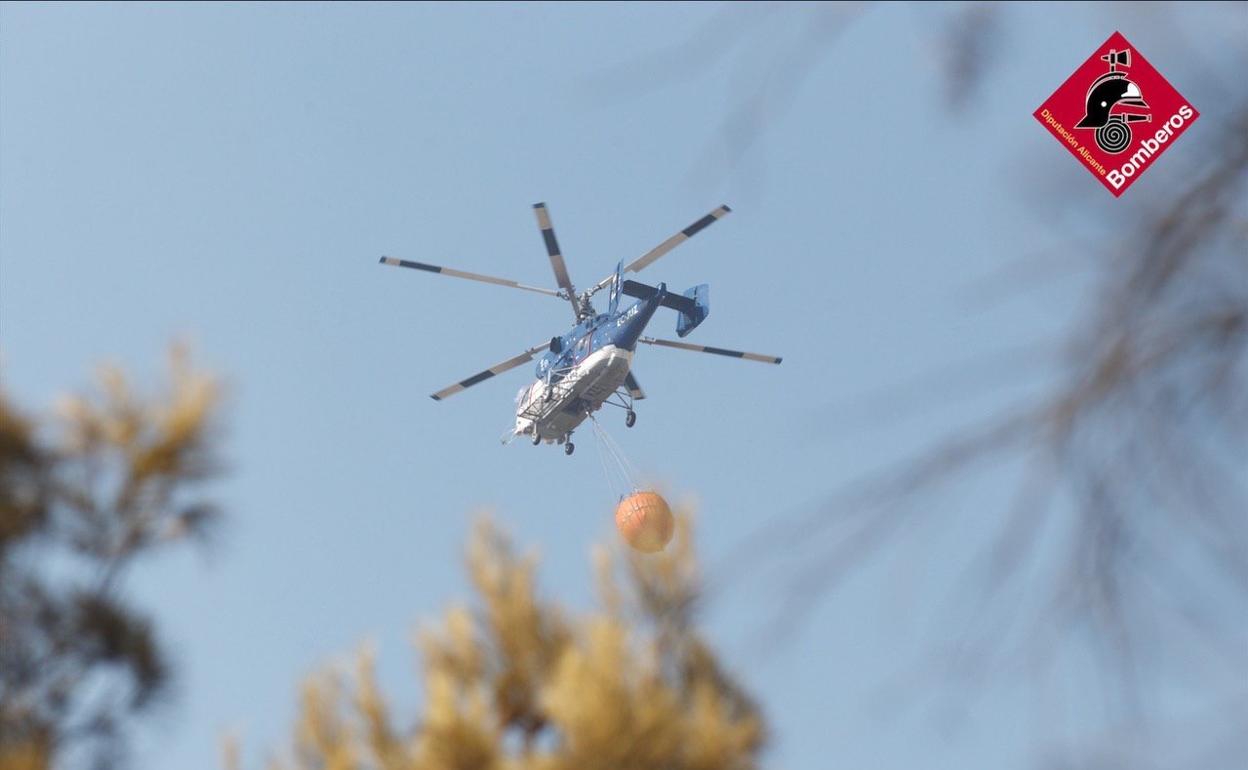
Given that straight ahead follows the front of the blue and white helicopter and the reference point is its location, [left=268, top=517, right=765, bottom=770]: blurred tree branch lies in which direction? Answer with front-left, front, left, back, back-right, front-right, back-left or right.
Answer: back-left

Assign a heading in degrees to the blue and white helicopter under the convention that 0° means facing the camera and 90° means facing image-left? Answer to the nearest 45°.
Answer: approximately 135°
